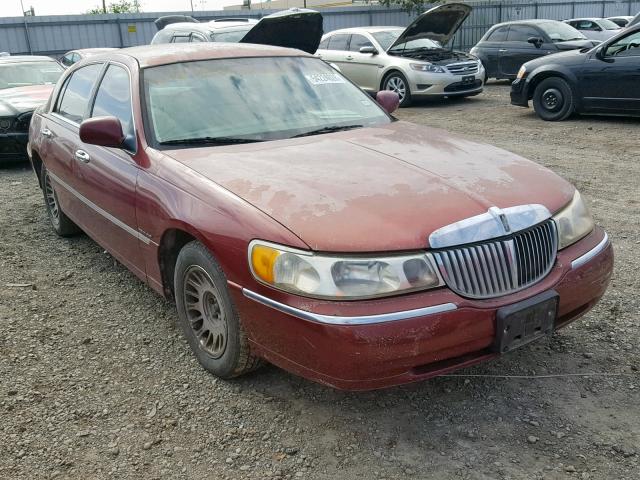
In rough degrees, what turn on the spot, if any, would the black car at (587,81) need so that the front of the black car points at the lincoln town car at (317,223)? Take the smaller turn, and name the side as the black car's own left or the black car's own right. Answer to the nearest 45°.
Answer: approximately 90° to the black car's own left

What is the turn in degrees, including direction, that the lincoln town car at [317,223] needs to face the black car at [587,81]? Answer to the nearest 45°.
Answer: approximately 90° to its left

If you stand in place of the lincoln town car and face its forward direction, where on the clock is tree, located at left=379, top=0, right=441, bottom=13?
The tree is roughly at 8 o'clock from the lincoln town car.

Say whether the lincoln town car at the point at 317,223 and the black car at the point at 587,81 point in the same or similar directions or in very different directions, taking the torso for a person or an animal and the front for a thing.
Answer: very different directions

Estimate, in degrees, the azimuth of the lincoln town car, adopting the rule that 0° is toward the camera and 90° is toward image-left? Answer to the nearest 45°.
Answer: approximately 315°

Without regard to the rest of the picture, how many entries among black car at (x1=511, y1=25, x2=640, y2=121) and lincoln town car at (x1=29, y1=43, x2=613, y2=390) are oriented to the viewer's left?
1

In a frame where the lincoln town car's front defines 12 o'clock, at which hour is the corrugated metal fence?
The corrugated metal fence is roughly at 7 o'clock from the lincoln town car.

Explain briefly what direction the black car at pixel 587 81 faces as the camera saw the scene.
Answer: facing to the left of the viewer

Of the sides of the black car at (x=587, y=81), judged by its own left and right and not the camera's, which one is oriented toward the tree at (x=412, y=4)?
right

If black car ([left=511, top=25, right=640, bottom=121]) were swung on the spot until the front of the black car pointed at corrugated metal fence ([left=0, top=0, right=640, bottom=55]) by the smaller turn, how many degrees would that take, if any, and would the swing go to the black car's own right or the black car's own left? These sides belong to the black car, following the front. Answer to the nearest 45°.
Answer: approximately 45° to the black car's own right
